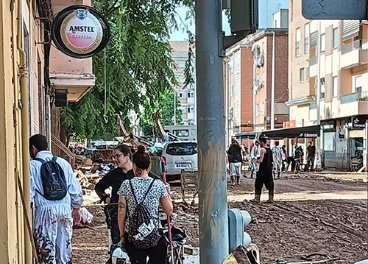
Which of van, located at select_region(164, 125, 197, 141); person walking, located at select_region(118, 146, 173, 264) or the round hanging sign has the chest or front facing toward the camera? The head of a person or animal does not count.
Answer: the round hanging sign

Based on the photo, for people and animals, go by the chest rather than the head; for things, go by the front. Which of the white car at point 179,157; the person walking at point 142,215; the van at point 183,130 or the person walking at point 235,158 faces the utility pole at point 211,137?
the person walking at point 235,158

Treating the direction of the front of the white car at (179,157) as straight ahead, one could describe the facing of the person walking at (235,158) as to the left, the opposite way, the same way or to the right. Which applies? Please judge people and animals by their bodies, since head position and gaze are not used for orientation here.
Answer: the opposite way

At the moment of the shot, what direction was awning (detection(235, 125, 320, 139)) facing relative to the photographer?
facing the viewer and to the left of the viewer

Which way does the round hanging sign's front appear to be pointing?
toward the camera

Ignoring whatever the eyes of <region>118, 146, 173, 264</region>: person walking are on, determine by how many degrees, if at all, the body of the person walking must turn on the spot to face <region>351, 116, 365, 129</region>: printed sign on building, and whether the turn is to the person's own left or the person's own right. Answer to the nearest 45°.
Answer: approximately 45° to the person's own right

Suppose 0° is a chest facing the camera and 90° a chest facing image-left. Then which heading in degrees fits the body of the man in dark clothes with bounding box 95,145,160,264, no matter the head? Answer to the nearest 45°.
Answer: approximately 45°

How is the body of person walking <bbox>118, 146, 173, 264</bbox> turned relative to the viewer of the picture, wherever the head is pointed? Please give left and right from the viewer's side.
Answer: facing away from the viewer

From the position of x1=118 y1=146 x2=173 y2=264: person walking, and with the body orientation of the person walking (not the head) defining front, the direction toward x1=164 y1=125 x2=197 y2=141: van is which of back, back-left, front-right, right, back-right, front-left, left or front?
front

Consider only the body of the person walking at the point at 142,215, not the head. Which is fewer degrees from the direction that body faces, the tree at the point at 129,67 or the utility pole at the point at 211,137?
the tree

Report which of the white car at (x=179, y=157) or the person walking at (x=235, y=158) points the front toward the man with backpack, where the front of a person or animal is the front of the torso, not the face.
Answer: the person walking

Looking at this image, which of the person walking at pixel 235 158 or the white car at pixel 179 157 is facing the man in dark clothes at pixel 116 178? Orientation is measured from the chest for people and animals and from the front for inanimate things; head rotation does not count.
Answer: the person walking

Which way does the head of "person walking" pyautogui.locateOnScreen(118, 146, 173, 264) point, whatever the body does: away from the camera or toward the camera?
away from the camera
